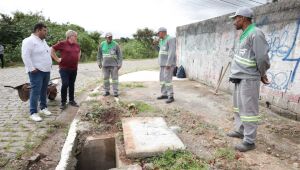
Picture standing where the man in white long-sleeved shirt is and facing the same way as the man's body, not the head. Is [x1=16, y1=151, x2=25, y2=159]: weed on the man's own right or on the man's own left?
on the man's own right

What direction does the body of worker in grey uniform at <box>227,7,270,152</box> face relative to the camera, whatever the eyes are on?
to the viewer's left

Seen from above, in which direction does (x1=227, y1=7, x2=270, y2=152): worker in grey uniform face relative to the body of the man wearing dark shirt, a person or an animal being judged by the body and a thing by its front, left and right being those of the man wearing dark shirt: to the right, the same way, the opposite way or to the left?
the opposite way

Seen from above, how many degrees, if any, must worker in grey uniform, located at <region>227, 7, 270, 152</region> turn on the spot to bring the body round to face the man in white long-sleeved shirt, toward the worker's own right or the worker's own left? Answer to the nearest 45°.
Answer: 0° — they already face them

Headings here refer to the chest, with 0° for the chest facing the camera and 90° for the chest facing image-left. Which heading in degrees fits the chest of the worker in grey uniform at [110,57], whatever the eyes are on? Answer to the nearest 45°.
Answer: approximately 0°

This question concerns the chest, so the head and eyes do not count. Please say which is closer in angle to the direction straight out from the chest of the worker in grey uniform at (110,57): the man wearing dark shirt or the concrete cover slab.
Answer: the concrete cover slab

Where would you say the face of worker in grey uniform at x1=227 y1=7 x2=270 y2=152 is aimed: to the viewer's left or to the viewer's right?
to the viewer's left
